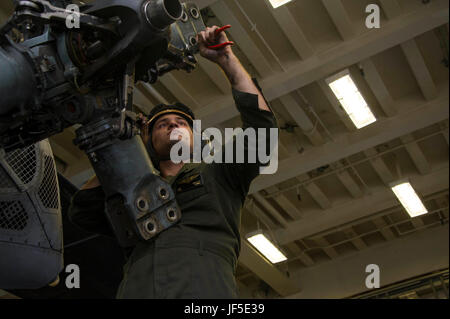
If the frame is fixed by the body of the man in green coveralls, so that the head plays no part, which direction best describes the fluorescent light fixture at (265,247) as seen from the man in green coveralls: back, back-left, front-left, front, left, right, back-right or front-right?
back

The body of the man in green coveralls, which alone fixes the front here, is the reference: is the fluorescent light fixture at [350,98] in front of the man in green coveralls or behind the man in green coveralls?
behind

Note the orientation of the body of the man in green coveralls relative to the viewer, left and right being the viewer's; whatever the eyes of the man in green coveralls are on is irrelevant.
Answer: facing the viewer

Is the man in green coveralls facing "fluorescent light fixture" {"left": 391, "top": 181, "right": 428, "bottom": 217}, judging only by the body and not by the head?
no

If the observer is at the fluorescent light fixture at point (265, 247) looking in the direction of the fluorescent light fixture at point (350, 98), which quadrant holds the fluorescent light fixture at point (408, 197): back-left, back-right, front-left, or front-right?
front-left
